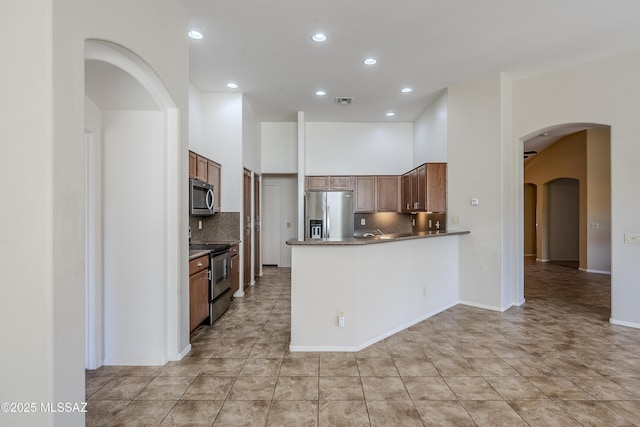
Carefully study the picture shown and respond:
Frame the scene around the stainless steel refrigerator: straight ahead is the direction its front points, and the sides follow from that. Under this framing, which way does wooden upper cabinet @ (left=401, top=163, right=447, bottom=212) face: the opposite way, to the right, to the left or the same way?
to the right

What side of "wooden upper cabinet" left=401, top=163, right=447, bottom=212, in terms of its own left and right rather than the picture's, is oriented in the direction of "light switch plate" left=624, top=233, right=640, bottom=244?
back

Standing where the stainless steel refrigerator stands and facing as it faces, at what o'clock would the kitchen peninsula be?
The kitchen peninsula is roughly at 12 o'clock from the stainless steel refrigerator.

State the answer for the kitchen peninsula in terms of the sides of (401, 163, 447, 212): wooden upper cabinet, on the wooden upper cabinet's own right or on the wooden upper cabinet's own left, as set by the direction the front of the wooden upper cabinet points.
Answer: on the wooden upper cabinet's own left

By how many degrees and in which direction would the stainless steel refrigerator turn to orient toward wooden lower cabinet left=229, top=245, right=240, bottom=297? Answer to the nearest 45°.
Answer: approximately 45° to its right

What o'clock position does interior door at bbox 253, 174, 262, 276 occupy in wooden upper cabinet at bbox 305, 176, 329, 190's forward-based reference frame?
The interior door is roughly at 3 o'clock from the wooden upper cabinet.

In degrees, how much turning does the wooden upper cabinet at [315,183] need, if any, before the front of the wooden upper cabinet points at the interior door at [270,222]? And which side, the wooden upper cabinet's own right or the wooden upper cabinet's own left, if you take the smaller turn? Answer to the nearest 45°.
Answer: approximately 135° to the wooden upper cabinet's own right

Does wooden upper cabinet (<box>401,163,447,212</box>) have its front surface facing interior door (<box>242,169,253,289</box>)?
yes

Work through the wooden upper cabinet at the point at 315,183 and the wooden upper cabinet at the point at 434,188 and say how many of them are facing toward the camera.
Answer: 1

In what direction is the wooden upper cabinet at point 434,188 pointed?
to the viewer's left

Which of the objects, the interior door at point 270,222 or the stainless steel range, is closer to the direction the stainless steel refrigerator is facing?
the stainless steel range

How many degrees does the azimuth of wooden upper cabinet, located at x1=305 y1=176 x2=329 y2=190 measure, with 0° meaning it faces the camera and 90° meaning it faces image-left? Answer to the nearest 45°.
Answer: approximately 0°
